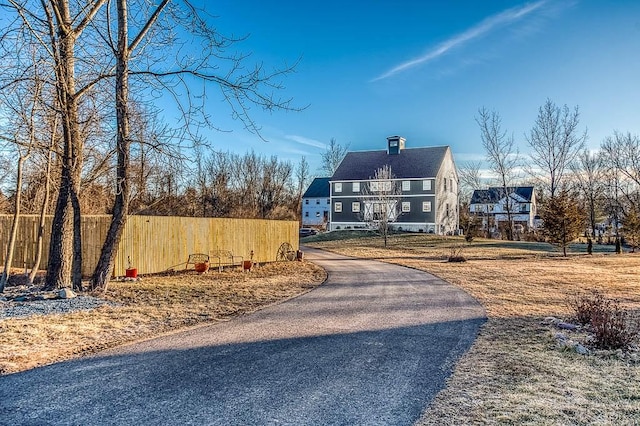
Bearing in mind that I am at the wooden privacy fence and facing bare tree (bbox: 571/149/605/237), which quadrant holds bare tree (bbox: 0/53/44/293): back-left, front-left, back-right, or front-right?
back-right

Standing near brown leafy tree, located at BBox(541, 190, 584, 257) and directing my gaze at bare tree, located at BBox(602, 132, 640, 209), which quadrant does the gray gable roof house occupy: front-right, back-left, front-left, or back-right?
front-left

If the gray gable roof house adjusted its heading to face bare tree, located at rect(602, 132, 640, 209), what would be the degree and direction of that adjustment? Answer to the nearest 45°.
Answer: approximately 90° to its left

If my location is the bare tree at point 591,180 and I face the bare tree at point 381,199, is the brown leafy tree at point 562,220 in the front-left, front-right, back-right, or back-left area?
front-left

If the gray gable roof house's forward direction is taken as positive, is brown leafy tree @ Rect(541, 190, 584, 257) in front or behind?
in front

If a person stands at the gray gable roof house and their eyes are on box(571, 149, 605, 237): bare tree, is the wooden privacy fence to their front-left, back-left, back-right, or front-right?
back-right

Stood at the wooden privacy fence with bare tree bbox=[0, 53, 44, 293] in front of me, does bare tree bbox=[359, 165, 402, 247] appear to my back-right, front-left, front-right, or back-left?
back-left

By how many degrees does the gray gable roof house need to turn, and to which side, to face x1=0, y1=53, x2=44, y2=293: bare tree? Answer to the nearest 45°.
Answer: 0° — it already faces it

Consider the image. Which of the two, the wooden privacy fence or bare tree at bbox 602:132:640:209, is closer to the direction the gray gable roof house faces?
the wooden privacy fence

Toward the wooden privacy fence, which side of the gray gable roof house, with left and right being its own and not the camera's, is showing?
front

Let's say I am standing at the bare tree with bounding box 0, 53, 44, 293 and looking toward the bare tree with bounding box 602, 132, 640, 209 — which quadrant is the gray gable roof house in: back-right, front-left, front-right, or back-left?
front-left

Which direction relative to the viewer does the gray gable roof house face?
toward the camera

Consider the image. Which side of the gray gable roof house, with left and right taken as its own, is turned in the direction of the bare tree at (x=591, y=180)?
left
